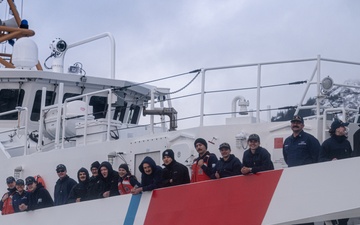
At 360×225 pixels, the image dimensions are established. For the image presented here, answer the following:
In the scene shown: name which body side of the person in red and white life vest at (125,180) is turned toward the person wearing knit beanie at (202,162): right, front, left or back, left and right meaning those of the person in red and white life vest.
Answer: left

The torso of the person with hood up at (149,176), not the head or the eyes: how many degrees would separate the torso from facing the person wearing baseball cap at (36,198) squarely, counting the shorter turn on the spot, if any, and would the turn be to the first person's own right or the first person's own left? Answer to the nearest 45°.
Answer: approximately 90° to the first person's own right

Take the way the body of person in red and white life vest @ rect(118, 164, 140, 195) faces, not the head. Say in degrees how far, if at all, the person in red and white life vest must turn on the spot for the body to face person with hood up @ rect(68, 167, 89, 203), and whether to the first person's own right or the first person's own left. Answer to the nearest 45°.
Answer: approximately 90° to the first person's own right

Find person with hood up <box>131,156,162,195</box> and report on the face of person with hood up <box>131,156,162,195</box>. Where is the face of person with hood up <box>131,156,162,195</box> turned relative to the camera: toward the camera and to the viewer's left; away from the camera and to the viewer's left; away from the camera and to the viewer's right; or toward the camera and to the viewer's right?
toward the camera and to the viewer's left

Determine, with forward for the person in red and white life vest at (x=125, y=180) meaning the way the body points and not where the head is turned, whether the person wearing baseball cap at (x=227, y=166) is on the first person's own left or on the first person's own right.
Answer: on the first person's own left

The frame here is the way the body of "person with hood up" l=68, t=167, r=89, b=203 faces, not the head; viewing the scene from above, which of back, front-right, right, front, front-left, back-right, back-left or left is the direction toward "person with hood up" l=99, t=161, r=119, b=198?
front-left

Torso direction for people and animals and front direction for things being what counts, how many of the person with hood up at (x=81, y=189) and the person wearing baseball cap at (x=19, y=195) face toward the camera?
2

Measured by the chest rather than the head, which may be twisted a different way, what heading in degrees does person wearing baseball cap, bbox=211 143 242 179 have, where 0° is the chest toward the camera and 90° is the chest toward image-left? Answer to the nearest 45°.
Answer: approximately 45°

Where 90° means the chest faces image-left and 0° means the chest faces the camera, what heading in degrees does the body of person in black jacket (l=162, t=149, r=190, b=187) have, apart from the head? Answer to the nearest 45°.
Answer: approximately 45°

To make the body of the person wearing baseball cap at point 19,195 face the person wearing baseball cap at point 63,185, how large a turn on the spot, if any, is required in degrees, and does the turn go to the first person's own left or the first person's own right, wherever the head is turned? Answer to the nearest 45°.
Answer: approximately 45° to the first person's own left
